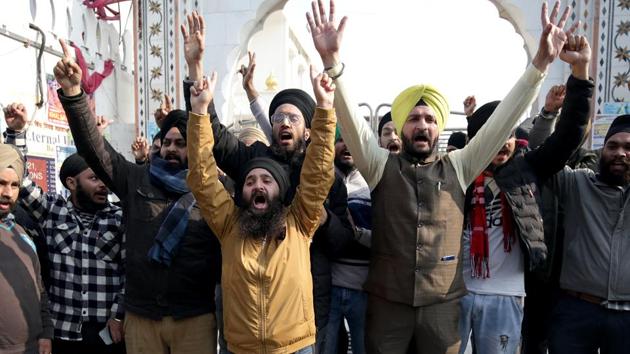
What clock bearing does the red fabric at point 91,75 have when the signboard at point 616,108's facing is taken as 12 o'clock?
The red fabric is roughly at 3 o'clock from the signboard.

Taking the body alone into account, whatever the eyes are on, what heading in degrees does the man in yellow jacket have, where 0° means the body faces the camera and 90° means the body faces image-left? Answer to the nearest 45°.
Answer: approximately 0°

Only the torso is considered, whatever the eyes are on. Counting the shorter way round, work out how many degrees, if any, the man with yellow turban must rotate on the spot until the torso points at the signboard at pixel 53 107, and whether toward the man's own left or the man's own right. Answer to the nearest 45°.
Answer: approximately 135° to the man's own right

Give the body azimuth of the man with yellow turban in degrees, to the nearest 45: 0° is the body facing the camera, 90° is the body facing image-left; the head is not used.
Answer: approximately 0°

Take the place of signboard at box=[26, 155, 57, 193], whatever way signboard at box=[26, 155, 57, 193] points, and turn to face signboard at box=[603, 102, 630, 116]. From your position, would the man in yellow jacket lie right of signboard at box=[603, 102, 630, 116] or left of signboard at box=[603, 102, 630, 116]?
right

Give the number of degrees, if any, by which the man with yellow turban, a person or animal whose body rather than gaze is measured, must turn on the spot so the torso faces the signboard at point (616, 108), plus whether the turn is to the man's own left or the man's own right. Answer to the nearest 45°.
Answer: approximately 135° to the man's own left

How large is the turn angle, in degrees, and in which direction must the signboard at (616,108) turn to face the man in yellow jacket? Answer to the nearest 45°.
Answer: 0° — it already faces them

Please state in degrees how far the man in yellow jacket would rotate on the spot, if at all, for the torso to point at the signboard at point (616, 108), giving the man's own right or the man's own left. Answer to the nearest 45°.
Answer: approximately 135° to the man's own left
